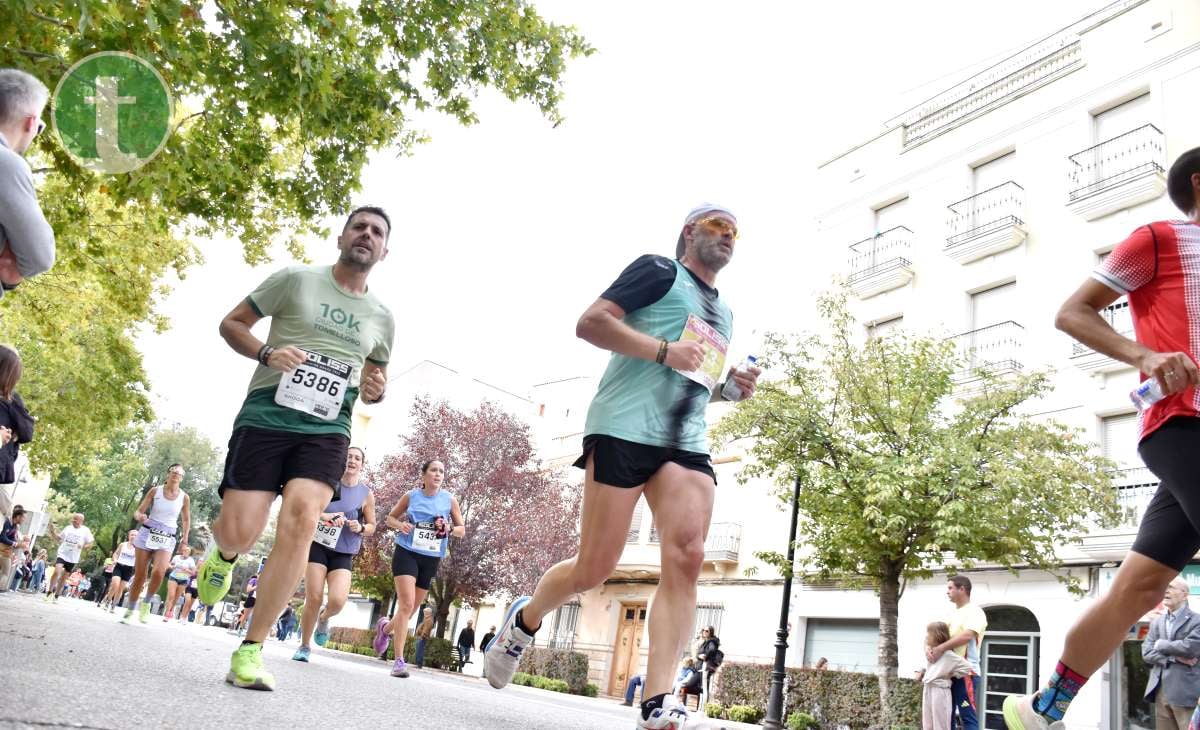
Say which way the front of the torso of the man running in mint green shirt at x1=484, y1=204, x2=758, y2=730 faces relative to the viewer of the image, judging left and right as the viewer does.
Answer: facing the viewer and to the right of the viewer

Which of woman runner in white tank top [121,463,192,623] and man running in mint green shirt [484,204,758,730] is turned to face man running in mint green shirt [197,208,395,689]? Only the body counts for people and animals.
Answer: the woman runner in white tank top

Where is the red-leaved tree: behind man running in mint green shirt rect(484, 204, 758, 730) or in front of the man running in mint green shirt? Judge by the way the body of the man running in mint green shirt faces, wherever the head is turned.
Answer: behind

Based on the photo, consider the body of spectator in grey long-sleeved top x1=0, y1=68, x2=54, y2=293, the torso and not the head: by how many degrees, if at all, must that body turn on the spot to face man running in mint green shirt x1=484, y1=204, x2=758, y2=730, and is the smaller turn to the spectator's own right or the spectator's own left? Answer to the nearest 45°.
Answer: approximately 45° to the spectator's own right

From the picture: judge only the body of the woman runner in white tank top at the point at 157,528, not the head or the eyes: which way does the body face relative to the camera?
toward the camera

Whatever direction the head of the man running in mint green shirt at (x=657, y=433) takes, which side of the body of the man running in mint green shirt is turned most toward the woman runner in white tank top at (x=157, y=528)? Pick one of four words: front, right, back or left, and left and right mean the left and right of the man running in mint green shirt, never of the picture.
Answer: back

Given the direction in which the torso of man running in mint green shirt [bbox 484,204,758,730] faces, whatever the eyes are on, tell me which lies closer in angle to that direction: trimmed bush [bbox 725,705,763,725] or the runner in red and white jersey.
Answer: the runner in red and white jersey

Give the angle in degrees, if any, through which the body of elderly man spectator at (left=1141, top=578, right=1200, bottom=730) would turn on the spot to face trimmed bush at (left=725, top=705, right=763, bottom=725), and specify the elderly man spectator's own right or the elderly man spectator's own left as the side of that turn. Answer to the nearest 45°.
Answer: approximately 90° to the elderly man spectator's own right

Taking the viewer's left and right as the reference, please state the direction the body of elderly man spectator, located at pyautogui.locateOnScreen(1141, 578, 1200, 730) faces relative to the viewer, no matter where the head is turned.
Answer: facing the viewer and to the left of the viewer

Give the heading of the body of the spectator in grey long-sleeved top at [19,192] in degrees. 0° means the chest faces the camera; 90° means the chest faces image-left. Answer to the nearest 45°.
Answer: approximately 225°

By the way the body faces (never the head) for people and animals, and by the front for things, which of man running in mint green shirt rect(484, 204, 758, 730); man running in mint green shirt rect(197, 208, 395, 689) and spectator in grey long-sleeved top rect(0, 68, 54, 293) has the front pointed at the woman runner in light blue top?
the spectator in grey long-sleeved top

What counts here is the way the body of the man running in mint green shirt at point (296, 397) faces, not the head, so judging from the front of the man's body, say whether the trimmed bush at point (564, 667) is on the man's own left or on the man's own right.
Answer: on the man's own left

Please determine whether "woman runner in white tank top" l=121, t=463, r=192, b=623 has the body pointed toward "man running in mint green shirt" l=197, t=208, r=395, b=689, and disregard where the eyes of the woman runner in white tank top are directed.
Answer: yes

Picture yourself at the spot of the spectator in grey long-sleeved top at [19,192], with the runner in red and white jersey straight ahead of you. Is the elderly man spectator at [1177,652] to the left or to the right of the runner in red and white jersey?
left
